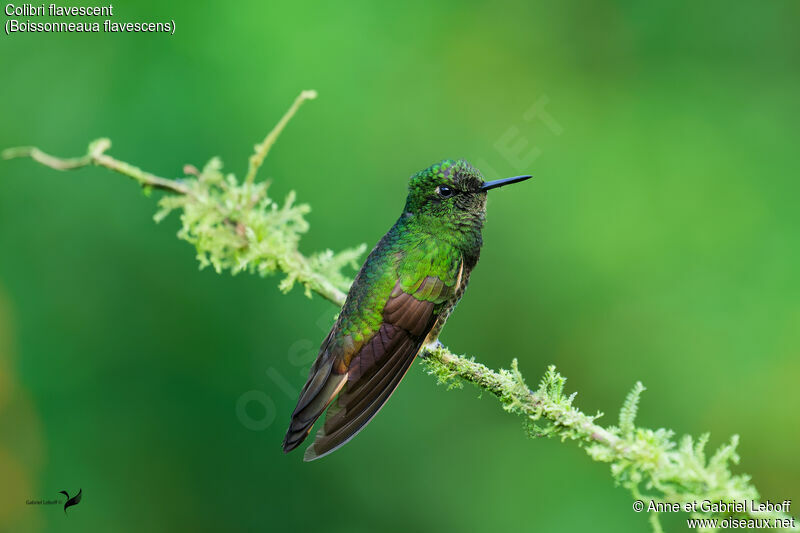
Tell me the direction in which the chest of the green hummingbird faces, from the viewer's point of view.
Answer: to the viewer's right
